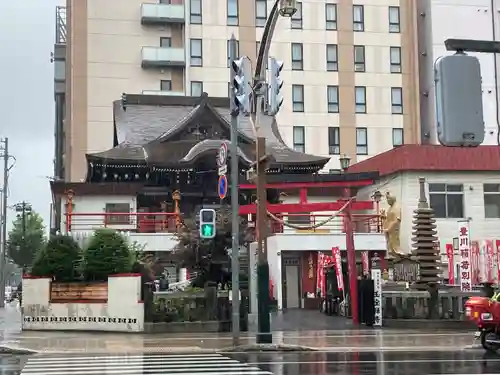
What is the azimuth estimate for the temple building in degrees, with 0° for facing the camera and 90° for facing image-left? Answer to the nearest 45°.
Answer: approximately 0°

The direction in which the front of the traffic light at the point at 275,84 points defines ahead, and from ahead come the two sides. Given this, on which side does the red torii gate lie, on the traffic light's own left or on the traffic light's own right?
on the traffic light's own left

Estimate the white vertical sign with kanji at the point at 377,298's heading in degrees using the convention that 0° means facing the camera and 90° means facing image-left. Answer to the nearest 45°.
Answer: approximately 0°

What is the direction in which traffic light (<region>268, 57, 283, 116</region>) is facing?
to the viewer's right

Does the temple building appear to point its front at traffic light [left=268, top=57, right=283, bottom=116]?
yes

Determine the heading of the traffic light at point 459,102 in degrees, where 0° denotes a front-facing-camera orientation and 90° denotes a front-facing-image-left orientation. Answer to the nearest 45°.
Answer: approximately 180°

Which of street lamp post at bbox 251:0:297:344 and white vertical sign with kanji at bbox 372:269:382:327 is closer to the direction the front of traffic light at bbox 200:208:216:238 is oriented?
the street lamp post

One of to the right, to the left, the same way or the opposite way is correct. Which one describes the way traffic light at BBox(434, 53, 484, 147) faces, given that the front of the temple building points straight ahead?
the opposite way

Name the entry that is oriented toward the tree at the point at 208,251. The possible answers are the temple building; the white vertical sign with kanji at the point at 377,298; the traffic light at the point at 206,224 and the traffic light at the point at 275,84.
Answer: the temple building

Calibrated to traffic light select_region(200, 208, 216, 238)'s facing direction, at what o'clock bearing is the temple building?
The temple building is roughly at 6 o'clock from the traffic light.

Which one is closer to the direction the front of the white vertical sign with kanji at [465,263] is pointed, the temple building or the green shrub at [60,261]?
the green shrub

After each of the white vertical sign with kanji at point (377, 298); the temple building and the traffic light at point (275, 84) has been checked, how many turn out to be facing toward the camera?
2
